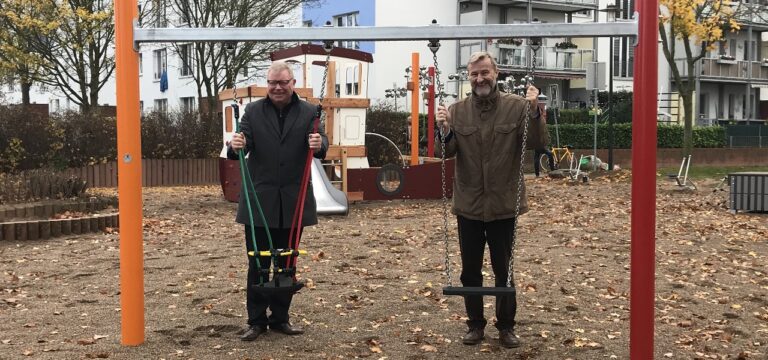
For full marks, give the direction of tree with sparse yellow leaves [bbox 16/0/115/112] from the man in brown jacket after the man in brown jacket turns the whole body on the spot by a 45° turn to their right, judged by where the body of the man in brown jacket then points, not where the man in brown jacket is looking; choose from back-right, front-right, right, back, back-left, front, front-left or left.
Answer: right

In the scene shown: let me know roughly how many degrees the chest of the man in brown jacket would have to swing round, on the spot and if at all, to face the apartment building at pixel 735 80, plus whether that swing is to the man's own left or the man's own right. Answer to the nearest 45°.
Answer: approximately 180°

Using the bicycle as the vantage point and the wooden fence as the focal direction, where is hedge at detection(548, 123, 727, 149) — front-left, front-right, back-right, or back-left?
back-right

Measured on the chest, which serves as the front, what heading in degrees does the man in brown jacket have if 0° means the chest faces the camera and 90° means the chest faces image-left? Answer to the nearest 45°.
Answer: approximately 0°

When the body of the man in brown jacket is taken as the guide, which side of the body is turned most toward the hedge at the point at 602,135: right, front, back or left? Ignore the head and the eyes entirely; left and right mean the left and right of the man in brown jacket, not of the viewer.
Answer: back

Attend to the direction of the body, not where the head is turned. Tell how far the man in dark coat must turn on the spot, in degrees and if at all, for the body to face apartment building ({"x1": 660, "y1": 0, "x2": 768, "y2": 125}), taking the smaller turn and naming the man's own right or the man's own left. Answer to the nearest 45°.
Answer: approximately 135° to the man's own left

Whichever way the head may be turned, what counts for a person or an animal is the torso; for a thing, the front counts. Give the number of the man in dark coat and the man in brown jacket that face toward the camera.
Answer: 2

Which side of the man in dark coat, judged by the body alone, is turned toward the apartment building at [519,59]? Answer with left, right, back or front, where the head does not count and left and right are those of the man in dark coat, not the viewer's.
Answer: back

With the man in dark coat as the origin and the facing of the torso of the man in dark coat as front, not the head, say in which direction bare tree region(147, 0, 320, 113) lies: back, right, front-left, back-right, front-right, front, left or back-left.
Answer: back

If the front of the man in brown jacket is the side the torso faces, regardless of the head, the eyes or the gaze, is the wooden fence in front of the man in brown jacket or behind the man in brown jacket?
behind

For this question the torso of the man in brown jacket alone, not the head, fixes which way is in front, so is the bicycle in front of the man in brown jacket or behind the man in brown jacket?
behind

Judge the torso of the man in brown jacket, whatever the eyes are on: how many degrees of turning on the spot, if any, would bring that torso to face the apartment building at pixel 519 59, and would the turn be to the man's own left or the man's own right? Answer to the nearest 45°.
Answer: approximately 180°

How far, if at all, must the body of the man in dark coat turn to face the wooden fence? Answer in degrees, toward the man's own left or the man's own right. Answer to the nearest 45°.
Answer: approximately 180°

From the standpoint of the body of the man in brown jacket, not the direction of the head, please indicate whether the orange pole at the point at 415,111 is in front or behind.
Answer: behind
